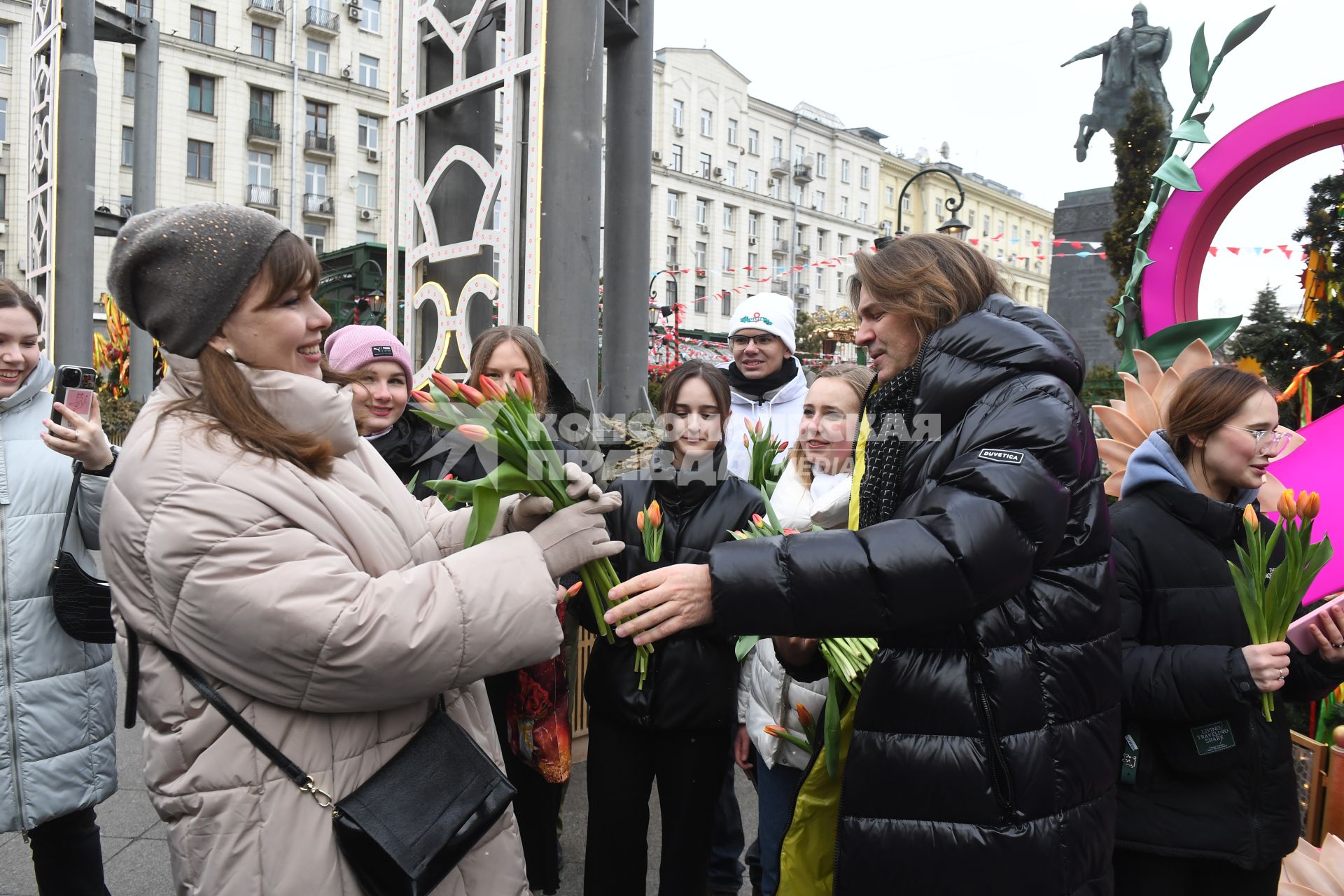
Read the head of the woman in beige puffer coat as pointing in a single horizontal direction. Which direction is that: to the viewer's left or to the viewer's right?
to the viewer's right

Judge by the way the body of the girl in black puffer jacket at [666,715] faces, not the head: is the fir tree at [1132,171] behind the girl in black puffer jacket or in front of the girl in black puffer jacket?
behind

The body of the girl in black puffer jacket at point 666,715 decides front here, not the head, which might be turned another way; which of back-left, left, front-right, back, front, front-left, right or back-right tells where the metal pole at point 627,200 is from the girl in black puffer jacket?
back

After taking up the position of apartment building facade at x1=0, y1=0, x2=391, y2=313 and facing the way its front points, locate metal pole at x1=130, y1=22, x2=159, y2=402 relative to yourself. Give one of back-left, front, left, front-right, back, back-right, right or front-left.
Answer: front-right

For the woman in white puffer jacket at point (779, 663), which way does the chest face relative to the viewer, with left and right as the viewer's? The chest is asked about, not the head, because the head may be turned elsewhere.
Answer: facing the viewer and to the left of the viewer

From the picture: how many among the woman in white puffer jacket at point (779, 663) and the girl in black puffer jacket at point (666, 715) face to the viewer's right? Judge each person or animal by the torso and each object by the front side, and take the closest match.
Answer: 0

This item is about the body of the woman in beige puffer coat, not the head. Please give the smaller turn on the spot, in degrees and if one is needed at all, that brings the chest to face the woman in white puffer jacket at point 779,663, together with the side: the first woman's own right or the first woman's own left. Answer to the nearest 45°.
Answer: approximately 45° to the first woman's own left

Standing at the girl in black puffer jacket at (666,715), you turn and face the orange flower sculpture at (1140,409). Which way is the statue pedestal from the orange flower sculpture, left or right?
left

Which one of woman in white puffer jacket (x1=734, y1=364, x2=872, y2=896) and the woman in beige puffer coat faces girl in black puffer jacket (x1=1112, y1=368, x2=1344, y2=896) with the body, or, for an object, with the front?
the woman in beige puffer coat

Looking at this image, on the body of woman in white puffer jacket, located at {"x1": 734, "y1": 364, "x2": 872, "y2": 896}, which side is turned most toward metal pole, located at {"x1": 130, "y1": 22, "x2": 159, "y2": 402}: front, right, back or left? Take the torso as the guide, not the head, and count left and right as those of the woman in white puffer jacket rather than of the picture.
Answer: right

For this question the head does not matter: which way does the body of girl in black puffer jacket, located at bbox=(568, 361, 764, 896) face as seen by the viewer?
toward the camera

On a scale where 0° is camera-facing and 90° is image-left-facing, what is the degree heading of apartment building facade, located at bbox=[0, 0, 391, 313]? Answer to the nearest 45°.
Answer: approximately 315°

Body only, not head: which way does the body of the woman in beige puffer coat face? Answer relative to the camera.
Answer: to the viewer's right

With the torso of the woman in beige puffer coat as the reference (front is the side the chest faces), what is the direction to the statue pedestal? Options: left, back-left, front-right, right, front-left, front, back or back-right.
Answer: front-left
